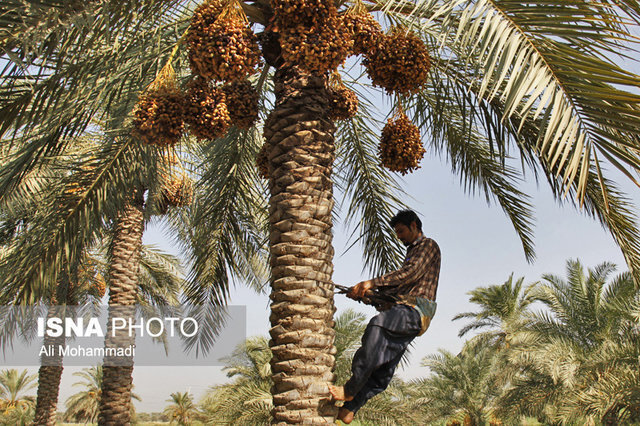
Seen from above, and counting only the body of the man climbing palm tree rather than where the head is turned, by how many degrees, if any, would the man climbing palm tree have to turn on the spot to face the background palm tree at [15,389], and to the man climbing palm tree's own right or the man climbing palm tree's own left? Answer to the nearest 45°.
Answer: approximately 45° to the man climbing palm tree's own right

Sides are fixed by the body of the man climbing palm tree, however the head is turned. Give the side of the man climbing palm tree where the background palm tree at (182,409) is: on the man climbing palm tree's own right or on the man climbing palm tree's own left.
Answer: on the man climbing palm tree's own right

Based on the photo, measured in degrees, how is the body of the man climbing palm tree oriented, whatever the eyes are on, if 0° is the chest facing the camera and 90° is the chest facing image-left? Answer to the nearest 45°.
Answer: approximately 90°

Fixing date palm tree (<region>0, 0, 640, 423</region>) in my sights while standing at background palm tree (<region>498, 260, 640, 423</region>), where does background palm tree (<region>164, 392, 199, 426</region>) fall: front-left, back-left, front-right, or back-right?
back-right

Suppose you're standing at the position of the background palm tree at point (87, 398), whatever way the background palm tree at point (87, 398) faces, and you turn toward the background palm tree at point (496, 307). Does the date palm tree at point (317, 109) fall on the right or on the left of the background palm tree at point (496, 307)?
right

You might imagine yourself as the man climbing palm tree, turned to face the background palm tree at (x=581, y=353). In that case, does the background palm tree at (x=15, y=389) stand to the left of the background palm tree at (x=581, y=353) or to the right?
left

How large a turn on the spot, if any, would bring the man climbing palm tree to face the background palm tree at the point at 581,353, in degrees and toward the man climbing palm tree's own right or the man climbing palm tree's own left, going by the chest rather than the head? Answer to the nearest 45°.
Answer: approximately 90° to the man climbing palm tree's own right

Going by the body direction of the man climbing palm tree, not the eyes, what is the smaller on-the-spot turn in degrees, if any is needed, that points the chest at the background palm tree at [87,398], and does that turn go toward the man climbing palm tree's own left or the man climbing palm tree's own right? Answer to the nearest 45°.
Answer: approximately 45° to the man climbing palm tree's own right

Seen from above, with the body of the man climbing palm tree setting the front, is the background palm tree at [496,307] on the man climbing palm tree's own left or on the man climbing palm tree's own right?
on the man climbing palm tree's own right
